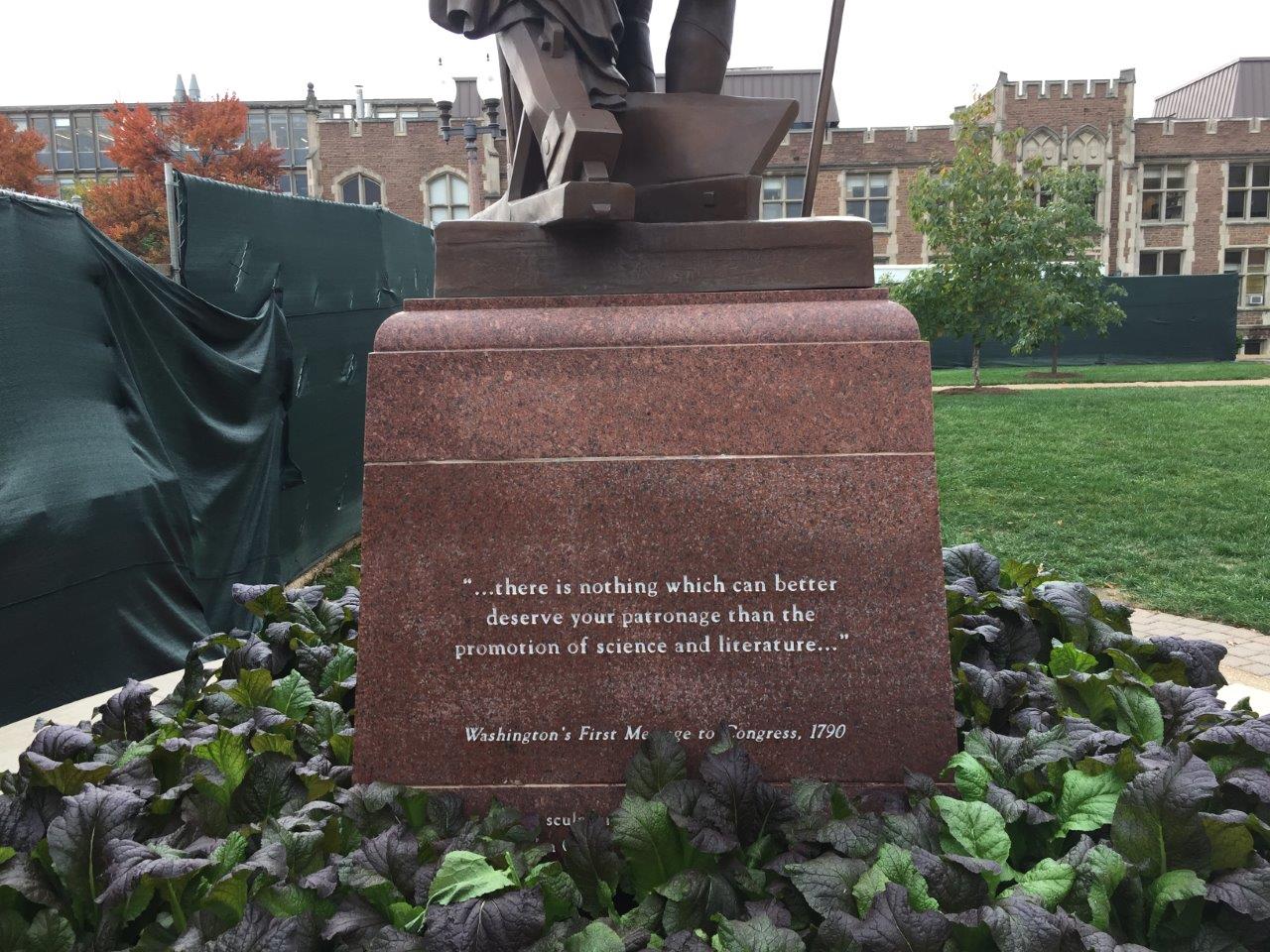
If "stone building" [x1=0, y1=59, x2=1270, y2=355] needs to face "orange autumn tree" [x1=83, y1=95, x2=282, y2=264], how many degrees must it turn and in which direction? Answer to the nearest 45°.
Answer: approximately 90° to its right

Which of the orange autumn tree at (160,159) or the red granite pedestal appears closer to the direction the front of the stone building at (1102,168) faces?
the red granite pedestal

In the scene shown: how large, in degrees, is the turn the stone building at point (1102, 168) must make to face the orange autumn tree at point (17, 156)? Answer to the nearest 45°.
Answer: approximately 90° to its right

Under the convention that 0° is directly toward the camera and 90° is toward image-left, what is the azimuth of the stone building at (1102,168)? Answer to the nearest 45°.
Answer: approximately 0°

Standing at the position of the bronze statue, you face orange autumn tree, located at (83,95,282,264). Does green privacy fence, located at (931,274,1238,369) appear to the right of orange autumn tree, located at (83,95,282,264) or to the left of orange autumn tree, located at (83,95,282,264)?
right

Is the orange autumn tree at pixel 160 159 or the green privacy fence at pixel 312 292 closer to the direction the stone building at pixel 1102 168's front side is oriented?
the green privacy fence

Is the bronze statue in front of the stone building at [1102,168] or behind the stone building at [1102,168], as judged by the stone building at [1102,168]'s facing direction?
in front

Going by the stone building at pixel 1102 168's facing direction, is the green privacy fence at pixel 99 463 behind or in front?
in front

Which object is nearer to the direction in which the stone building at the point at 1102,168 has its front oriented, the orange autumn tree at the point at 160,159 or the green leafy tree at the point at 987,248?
the green leafy tree

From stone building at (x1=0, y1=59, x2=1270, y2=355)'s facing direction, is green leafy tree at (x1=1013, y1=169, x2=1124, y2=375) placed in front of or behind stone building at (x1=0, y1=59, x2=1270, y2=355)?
in front

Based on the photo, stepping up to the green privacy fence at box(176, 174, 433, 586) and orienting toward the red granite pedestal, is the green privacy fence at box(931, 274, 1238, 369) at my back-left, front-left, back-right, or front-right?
back-left
